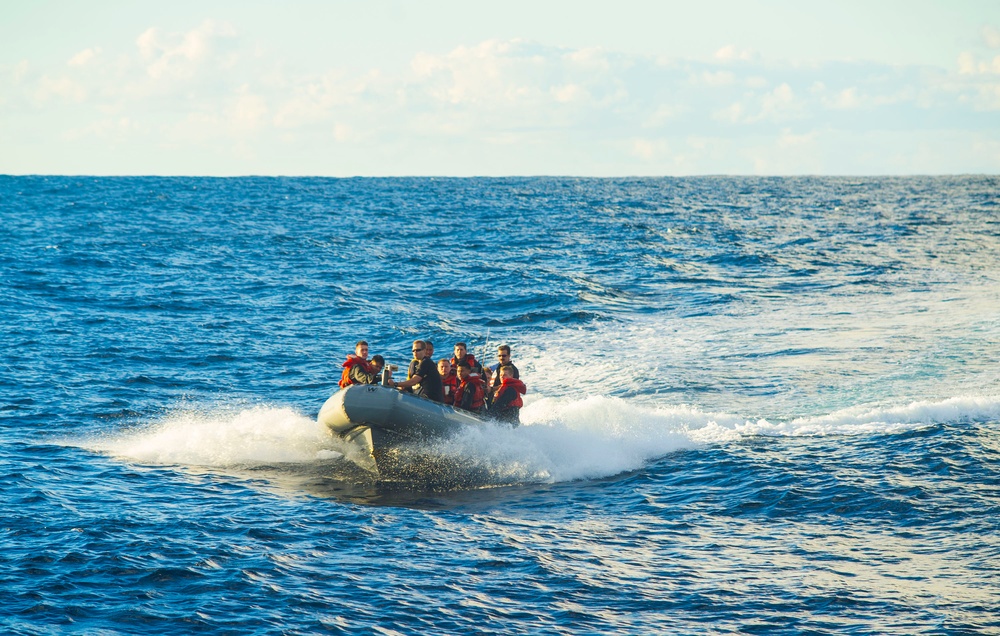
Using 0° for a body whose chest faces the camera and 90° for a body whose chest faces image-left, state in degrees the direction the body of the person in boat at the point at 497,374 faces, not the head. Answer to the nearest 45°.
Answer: approximately 45°

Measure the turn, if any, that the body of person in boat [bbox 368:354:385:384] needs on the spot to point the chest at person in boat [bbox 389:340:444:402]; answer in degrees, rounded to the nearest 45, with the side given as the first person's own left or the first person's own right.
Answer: approximately 90° to the first person's own left

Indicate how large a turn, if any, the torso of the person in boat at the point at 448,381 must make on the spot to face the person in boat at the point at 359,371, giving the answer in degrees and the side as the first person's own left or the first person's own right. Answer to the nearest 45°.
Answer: approximately 45° to the first person's own right

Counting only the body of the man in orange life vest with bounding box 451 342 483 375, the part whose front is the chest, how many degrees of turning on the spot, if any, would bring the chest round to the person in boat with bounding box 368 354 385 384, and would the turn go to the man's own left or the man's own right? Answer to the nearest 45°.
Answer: approximately 45° to the man's own right

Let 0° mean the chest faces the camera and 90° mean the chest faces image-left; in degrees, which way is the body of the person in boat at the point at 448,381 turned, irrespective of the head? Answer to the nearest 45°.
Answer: approximately 45°
